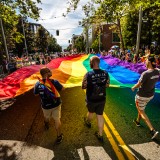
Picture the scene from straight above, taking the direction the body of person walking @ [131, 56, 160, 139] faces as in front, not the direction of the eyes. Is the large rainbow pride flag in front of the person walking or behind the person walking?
in front

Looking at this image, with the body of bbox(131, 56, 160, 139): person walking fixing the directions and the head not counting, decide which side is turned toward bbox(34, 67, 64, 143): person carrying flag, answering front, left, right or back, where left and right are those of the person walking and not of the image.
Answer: left

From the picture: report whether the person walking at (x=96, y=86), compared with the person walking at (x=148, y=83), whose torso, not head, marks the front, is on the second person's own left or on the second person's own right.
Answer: on the second person's own left

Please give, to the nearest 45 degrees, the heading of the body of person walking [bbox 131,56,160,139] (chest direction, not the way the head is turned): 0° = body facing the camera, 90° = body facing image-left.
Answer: approximately 135°
